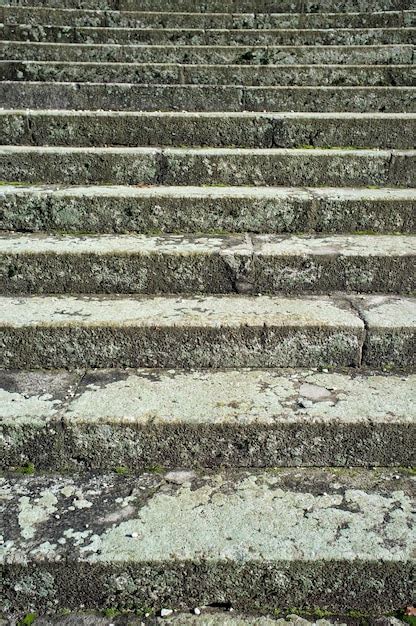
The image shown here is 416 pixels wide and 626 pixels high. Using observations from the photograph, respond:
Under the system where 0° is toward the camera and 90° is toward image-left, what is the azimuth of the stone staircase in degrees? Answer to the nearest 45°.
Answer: approximately 0°
